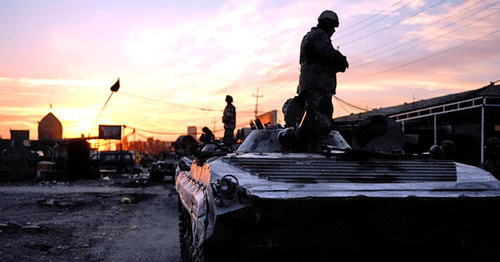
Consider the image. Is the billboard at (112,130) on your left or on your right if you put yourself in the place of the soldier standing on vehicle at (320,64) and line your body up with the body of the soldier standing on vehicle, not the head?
on your left

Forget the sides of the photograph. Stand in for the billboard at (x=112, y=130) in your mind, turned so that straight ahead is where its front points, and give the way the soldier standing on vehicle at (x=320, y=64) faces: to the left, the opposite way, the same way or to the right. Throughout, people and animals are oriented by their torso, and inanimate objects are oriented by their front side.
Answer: to the left

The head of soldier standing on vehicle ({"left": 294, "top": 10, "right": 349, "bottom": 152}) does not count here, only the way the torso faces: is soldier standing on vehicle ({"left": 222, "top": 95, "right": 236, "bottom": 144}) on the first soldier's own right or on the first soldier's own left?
on the first soldier's own left

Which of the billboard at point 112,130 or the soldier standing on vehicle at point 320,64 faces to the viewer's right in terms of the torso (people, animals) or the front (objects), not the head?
the soldier standing on vehicle

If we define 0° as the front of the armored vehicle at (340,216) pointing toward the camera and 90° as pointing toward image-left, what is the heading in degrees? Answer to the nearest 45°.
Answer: approximately 0°

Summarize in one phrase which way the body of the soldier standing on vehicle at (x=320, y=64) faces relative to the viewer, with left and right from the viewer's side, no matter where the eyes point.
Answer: facing to the right of the viewer

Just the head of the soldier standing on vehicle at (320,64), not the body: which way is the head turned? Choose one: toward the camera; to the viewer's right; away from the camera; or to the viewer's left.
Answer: to the viewer's right

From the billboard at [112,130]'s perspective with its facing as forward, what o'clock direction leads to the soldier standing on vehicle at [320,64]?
The soldier standing on vehicle is roughly at 12 o'clock from the billboard.

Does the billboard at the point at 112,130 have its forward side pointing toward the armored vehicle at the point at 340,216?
yes

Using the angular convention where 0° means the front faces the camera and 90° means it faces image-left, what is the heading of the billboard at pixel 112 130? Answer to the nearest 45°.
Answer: approximately 0°
